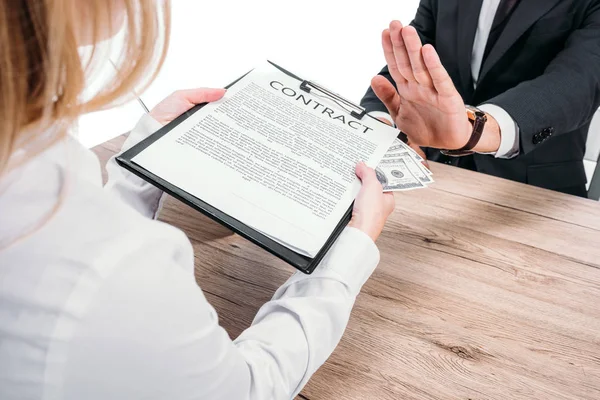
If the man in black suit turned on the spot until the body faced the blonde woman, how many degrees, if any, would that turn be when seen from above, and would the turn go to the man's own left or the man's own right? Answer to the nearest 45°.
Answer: approximately 45° to the man's own left

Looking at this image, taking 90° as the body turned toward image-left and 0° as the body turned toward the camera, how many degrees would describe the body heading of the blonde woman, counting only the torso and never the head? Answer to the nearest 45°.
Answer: approximately 225°

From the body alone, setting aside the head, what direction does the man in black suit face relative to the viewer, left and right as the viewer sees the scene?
facing the viewer and to the left of the viewer

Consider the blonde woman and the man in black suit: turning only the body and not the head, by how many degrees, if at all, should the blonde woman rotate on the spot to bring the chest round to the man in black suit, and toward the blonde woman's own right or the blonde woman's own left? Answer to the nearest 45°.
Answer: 0° — they already face them

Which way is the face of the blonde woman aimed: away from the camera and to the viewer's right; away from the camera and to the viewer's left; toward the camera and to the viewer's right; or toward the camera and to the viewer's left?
away from the camera and to the viewer's right
